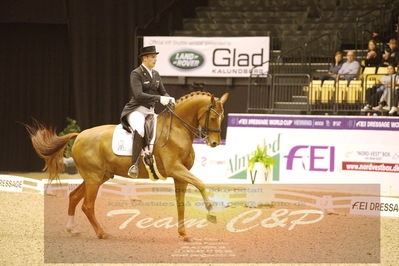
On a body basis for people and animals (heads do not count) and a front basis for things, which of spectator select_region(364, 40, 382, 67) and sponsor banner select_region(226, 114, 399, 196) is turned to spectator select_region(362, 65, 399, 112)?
spectator select_region(364, 40, 382, 67)

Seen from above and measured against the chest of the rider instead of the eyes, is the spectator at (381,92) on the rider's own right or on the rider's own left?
on the rider's own left

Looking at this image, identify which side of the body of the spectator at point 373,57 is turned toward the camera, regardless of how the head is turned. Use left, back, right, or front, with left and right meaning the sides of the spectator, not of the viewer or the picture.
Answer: front

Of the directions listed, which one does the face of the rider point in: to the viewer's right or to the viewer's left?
to the viewer's right

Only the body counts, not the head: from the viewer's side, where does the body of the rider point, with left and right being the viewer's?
facing the viewer and to the right of the viewer

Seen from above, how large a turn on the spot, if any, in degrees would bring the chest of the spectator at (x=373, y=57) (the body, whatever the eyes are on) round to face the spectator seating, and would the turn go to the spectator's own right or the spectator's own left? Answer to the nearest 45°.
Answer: approximately 45° to the spectator's own right

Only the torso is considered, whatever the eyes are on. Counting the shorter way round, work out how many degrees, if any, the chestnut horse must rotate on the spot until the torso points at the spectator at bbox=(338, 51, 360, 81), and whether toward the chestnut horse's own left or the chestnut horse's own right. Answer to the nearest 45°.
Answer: approximately 45° to the chestnut horse's own left

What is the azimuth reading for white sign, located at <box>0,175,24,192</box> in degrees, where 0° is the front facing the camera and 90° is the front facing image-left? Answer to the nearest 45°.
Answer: approximately 0°

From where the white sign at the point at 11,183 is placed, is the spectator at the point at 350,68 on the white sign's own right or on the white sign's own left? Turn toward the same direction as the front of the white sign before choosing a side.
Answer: on the white sign's own left

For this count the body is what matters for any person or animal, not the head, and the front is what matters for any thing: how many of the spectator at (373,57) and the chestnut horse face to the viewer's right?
1

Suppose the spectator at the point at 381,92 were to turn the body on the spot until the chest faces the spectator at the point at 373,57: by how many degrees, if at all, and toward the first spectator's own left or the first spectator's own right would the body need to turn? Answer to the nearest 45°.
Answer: approximately 135° to the first spectator's own right

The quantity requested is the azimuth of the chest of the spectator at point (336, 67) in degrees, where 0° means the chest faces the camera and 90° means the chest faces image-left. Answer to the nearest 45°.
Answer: approximately 45°

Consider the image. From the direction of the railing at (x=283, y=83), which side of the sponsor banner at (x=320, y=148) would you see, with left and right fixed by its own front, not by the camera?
back
